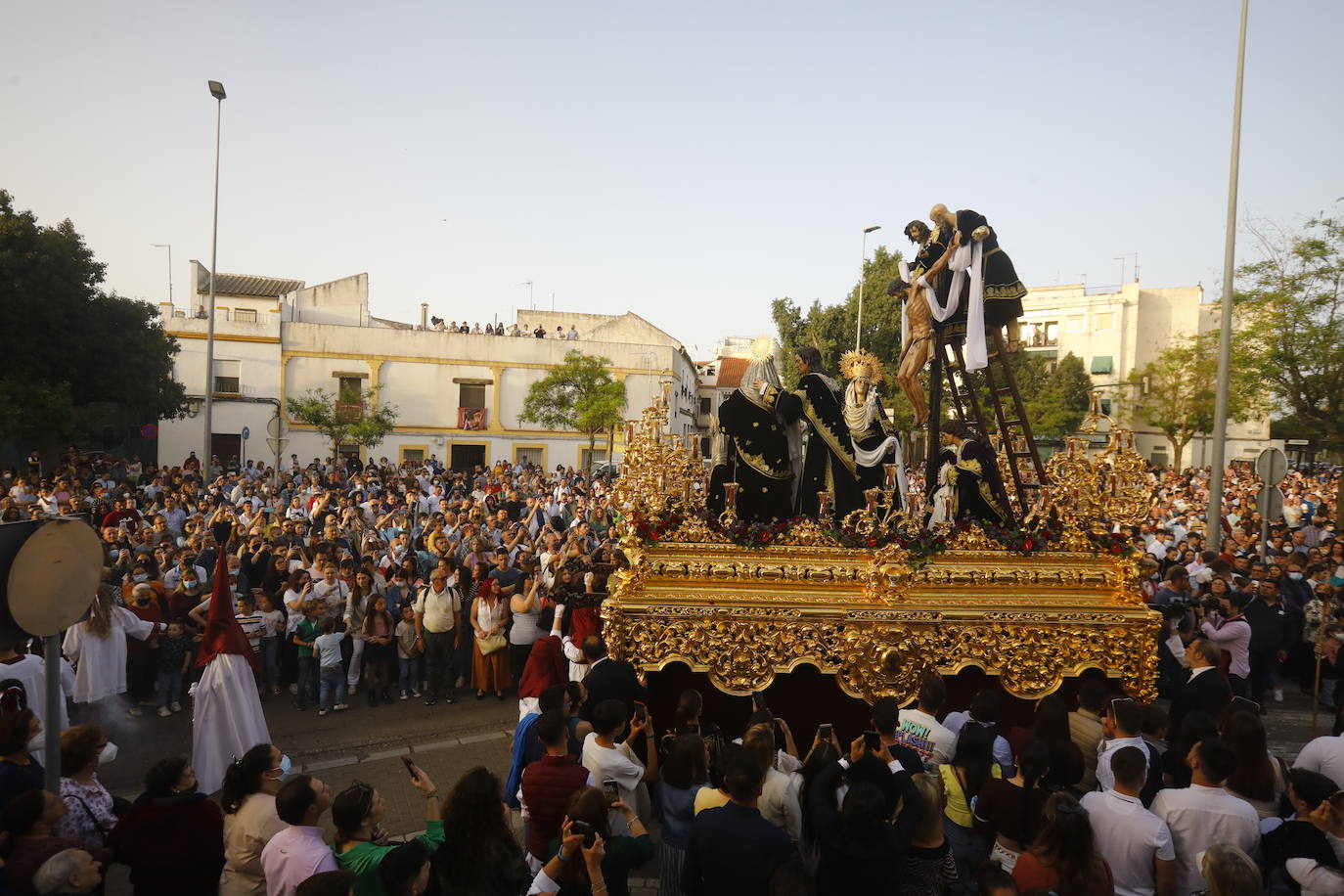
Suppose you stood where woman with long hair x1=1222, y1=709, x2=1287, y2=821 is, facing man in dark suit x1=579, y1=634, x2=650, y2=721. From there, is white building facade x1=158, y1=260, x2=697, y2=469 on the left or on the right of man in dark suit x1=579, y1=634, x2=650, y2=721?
right

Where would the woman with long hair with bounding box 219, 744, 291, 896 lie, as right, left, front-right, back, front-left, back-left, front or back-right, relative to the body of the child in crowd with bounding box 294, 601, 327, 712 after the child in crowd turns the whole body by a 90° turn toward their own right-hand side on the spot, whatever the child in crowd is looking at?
front-left

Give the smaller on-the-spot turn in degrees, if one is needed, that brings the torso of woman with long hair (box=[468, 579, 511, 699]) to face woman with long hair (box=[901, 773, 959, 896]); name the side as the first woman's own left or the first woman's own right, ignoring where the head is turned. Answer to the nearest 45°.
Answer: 0° — they already face them

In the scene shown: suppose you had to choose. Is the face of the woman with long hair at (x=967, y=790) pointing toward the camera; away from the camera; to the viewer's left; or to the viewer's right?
away from the camera

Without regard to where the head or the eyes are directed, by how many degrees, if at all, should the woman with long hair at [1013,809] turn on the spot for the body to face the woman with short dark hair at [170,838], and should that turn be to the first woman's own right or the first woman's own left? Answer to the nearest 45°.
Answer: approximately 135° to the first woman's own left

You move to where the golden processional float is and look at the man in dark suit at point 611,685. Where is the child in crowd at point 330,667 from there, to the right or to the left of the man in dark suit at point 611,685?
right

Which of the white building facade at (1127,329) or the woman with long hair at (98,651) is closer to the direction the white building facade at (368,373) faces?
the woman with long hair

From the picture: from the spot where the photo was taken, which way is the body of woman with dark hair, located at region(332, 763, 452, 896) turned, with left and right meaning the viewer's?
facing away from the viewer and to the right of the viewer

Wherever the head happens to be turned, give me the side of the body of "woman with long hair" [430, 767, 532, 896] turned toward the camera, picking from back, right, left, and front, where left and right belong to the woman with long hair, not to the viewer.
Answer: back

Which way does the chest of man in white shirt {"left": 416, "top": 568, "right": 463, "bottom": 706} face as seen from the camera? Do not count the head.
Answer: toward the camera

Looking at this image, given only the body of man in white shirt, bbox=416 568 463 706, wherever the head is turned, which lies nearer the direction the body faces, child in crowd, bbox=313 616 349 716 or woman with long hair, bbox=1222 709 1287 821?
the woman with long hair

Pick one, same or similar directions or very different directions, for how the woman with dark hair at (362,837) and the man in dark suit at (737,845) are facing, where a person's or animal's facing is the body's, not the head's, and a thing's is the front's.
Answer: same or similar directions

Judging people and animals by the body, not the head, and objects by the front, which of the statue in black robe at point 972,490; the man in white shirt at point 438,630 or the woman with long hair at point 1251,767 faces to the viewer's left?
the statue in black robe

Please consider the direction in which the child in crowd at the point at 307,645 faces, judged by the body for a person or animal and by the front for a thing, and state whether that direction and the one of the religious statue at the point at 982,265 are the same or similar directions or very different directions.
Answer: very different directions

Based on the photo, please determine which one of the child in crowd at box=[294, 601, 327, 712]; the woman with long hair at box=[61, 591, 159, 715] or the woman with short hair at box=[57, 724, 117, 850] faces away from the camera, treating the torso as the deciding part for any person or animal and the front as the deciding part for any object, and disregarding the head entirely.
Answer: the woman with long hair at box=[61, 591, 159, 715]

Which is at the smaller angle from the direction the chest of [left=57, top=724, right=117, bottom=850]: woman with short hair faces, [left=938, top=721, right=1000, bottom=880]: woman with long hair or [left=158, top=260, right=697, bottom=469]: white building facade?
the woman with long hair

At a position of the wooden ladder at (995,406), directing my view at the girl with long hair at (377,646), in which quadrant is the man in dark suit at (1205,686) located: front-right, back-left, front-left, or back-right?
back-left

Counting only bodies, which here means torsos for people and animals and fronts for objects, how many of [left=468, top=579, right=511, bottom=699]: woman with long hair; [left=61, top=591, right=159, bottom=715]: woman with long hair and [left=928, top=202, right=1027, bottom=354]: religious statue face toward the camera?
1

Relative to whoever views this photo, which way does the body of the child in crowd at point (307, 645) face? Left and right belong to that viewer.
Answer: facing the viewer and to the right of the viewer
